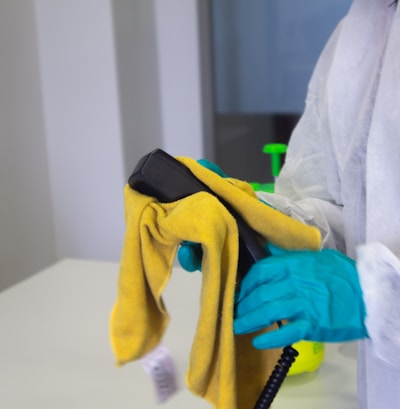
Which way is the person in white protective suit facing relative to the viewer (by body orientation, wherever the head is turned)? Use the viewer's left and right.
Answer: facing the viewer and to the left of the viewer
